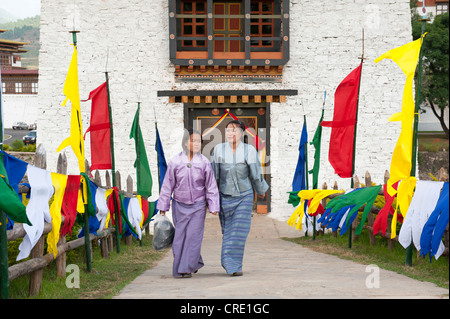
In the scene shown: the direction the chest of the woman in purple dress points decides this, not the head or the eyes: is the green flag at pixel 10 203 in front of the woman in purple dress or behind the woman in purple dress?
in front

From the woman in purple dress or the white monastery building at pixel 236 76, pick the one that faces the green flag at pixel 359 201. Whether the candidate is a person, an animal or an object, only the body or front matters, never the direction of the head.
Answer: the white monastery building

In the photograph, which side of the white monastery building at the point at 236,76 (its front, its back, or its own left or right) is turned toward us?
front

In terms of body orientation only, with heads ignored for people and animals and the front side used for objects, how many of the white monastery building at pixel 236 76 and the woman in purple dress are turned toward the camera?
2

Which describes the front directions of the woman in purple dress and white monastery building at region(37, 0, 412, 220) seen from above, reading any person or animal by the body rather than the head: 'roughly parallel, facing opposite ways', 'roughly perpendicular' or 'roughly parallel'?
roughly parallel

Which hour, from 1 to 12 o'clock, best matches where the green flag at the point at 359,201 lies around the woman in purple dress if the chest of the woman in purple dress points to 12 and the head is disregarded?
The green flag is roughly at 8 o'clock from the woman in purple dress.

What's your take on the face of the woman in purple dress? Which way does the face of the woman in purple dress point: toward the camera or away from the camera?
toward the camera

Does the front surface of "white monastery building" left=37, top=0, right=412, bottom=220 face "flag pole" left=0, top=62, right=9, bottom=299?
yes

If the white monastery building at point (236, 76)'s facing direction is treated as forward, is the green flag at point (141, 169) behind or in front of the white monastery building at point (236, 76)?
in front

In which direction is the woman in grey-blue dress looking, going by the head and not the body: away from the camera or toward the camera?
toward the camera

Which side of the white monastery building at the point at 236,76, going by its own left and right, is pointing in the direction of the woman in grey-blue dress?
front

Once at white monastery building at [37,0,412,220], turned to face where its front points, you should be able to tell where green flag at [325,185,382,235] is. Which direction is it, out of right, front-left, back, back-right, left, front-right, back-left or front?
front

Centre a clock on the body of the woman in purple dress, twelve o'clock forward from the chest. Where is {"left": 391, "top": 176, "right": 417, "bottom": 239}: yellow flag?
The yellow flag is roughly at 9 o'clock from the woman in purple dress.

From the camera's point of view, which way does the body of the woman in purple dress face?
toward the camera

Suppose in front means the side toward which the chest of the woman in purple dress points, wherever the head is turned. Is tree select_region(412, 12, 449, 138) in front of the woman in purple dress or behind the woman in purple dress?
behind

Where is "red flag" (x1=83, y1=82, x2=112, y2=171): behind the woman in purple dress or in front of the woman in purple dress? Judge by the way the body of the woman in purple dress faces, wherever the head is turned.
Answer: behind

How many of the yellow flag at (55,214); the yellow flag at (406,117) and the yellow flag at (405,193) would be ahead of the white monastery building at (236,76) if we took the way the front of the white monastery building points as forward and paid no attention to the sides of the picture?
3
